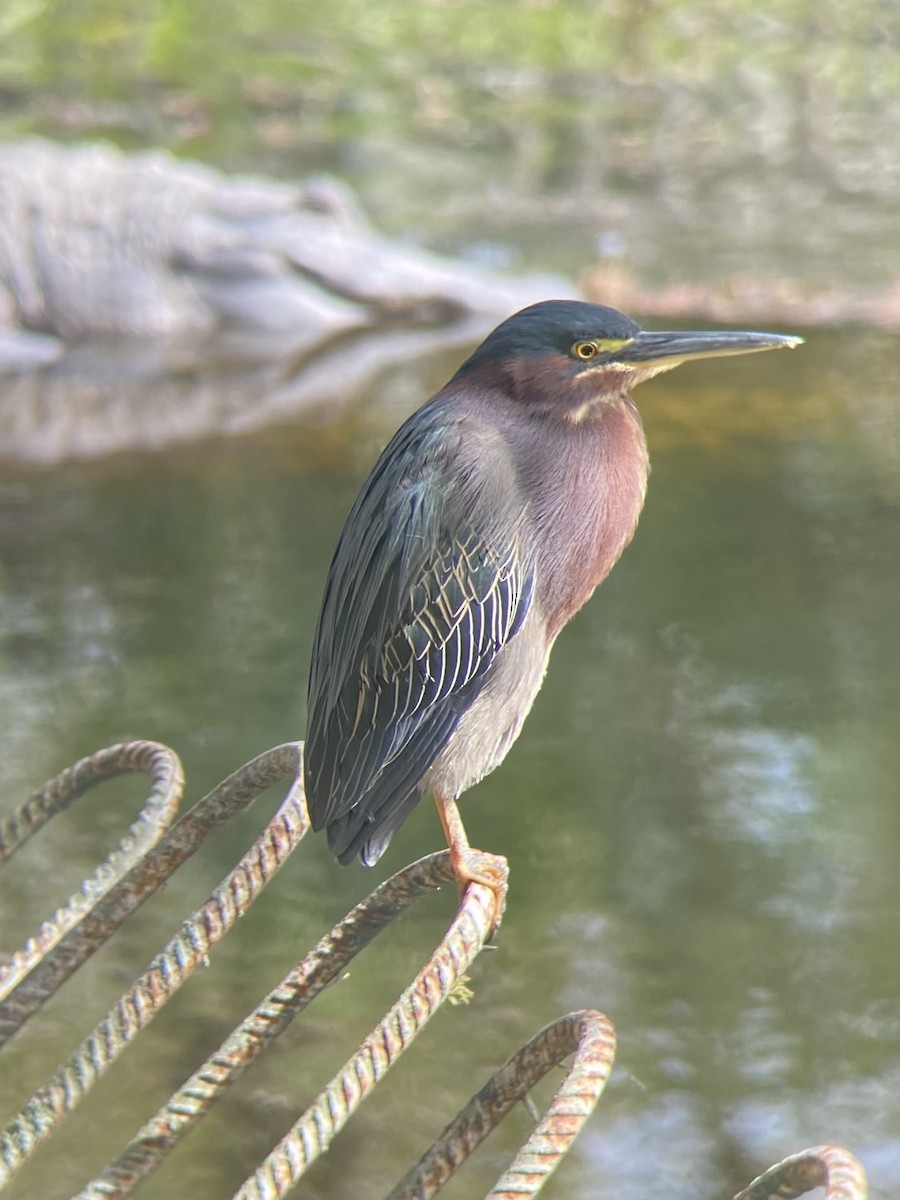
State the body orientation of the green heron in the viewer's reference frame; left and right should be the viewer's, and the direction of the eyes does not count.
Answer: facing to the right of the viewer

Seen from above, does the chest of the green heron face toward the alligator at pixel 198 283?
no

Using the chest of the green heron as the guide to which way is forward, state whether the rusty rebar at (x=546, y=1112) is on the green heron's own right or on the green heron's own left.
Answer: on the green heron's own right

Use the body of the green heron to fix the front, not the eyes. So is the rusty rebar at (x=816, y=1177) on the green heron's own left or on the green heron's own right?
on the green heron's own right
